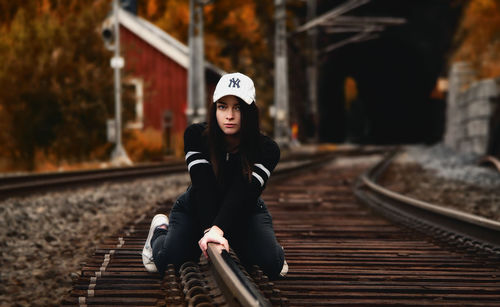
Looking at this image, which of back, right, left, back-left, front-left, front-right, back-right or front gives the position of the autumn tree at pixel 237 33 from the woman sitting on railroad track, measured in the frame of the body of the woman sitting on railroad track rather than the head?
back

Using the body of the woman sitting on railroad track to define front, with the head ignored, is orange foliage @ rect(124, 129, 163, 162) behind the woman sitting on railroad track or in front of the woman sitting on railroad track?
behind

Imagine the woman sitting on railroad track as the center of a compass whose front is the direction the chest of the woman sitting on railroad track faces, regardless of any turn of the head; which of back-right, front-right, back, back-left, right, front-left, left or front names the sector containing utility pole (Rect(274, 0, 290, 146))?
back

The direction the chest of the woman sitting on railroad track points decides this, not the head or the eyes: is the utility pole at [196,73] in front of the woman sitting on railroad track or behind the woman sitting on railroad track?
behind

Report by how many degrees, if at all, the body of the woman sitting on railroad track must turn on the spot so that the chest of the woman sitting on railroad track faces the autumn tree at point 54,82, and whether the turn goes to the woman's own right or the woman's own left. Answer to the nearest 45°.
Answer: approximately 180°

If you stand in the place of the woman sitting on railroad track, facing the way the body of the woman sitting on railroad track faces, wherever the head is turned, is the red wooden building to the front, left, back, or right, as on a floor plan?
back

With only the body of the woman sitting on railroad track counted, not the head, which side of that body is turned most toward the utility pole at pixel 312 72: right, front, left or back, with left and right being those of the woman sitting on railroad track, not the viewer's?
back

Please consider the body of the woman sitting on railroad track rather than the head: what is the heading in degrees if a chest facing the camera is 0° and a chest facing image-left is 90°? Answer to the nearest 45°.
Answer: approximately 0°
